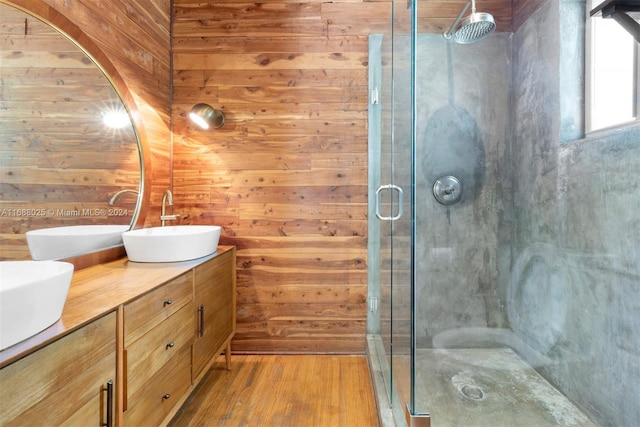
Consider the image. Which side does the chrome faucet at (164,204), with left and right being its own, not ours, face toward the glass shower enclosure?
front

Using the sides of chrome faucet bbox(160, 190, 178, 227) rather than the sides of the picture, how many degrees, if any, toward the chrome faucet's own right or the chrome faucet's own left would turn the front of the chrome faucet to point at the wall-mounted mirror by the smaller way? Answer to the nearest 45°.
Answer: approximately 90° to the chrome faucet's own right

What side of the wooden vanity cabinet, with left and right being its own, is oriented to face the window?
front

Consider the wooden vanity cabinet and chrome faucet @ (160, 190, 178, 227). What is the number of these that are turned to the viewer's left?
0

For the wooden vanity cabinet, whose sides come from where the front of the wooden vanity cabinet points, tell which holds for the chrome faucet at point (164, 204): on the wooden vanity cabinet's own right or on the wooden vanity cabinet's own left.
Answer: on the wooden vanity cabinet's own left

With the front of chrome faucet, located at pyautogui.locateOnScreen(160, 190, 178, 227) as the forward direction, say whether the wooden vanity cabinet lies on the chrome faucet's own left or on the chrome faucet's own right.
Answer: on the chrome faucet's own right

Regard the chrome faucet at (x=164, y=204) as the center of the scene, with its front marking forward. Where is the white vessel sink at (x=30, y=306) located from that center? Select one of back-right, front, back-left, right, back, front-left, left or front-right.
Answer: front-right

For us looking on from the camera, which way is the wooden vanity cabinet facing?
facing the viewer and to the right of the viewer

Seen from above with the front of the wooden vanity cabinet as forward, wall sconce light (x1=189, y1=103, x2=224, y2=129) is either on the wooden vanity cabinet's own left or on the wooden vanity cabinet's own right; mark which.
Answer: on the wooden vanity cabinet's own left
